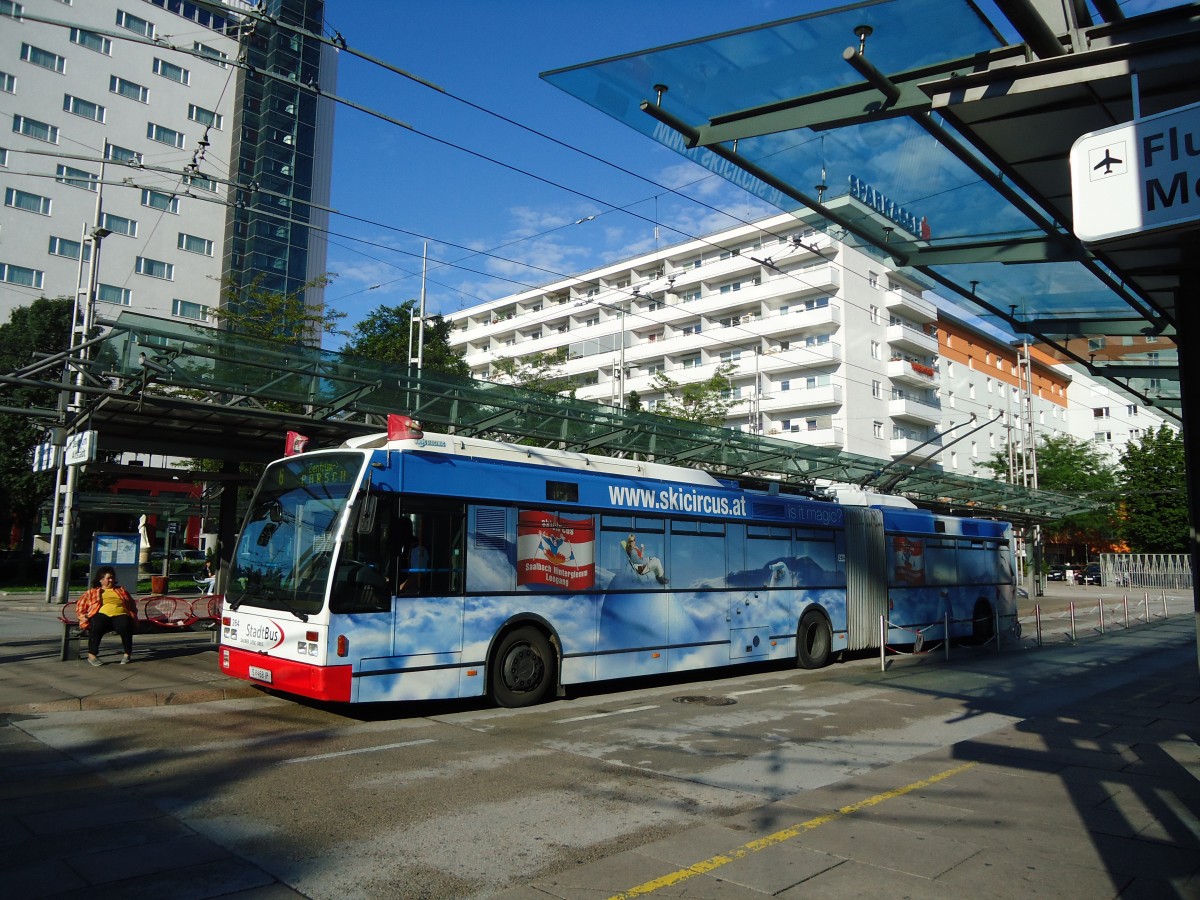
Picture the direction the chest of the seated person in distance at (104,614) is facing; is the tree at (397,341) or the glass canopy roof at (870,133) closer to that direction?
the glass canopy roof

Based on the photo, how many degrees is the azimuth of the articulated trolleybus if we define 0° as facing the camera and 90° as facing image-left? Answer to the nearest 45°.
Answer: approximately 45°

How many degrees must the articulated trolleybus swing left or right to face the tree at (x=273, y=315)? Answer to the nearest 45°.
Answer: approximately 90° to its right

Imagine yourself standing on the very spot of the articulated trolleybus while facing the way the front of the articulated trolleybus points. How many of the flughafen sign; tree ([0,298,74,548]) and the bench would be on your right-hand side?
2

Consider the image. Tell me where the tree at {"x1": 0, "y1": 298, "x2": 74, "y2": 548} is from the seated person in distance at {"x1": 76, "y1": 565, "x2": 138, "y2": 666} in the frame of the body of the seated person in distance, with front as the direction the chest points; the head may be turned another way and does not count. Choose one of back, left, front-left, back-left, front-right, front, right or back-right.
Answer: back

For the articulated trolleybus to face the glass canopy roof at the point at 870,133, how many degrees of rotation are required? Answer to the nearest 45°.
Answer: approximately 90° to its left

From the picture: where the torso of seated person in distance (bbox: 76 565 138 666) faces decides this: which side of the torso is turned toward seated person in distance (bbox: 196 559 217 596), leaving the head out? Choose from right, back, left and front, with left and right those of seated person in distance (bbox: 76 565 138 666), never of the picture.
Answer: back

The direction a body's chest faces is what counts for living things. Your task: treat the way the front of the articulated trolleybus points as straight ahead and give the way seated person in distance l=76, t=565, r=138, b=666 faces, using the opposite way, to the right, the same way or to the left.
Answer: to the left

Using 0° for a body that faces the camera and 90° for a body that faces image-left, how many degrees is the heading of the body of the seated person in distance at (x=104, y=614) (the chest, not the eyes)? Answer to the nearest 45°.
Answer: approximately 0°
